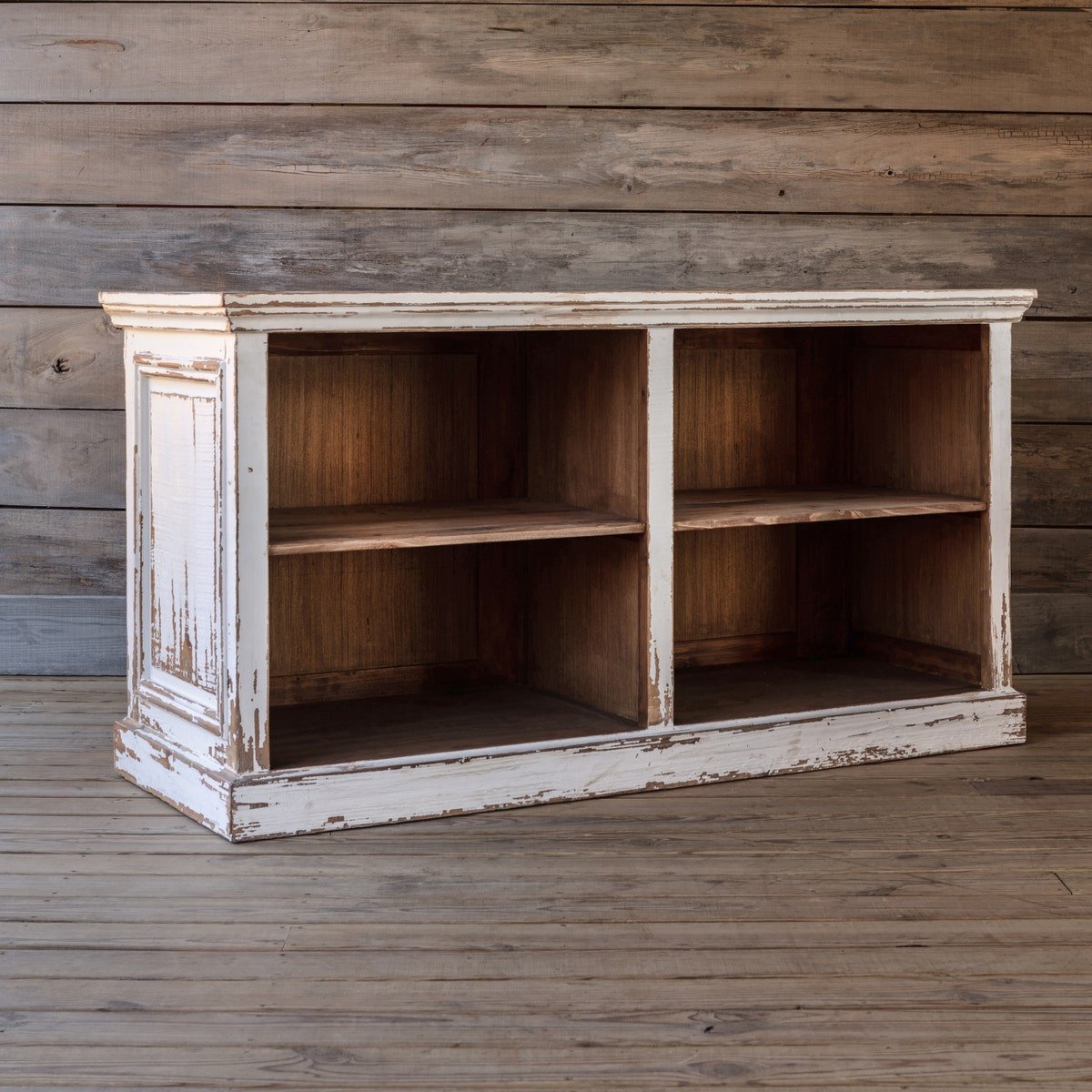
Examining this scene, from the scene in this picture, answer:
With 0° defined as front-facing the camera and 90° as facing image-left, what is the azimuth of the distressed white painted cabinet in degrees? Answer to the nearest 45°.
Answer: approximately 315°
